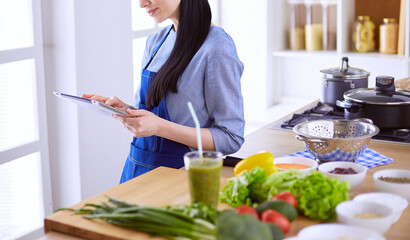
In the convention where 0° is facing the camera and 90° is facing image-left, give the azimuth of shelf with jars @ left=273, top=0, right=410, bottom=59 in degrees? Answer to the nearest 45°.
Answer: approximately 0°

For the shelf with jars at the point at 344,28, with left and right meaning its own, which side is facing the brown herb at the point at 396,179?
front

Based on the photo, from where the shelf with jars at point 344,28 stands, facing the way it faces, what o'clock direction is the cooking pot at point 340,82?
The cooking pot is roughly at 12 o'clock from the shelf with jars.

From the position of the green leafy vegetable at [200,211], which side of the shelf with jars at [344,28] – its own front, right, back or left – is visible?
front

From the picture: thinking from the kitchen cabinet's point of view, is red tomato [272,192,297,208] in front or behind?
in front

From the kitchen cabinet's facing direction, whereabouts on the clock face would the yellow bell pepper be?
The yellow bell pepper is roughly at 12 o'clock from the kitchen cabinet.

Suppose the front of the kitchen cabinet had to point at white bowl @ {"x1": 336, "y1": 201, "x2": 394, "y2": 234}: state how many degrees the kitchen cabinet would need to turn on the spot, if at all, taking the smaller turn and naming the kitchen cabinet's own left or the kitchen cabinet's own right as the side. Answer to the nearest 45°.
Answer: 0° — it already faces it

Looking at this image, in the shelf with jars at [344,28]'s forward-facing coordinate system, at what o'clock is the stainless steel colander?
The stainless steel colander is roughly at 12 o'clock from the shelf with jars.

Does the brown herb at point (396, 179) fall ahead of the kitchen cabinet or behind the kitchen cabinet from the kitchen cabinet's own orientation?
ahead
